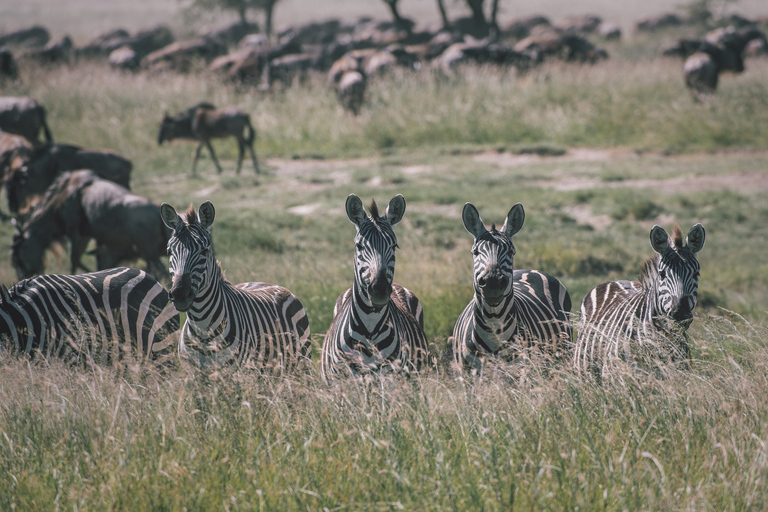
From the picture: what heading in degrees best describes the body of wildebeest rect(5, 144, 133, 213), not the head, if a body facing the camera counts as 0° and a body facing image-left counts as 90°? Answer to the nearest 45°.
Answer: approximately 90°

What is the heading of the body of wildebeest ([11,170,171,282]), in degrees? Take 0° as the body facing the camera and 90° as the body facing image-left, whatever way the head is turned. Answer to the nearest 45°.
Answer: approximately 90°

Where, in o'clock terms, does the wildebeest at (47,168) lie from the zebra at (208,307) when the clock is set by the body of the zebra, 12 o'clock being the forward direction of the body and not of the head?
The wildebeest is roughly at 4 o'clock from the zebra.

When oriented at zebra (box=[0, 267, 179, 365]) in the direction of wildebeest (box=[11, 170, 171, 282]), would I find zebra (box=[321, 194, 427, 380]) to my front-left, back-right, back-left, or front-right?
back-right

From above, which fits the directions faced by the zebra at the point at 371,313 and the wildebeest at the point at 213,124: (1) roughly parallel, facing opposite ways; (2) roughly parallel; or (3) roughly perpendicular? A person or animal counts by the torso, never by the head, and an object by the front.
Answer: roughly perpendicular

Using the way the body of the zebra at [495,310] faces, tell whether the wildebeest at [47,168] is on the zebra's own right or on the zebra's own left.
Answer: on the zebra's own right

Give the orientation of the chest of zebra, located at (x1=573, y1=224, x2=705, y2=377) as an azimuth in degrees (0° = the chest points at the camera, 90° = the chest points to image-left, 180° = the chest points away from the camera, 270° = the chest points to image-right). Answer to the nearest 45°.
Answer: approximately 315°

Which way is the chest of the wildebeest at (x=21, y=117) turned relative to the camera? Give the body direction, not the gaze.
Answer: to the viewer's left

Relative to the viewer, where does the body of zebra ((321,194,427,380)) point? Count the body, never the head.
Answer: toward the camera

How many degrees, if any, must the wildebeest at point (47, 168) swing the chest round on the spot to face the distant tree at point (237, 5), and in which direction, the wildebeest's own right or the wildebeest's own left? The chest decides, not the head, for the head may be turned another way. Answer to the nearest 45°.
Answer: approximately 90° to the wildebeest's own right

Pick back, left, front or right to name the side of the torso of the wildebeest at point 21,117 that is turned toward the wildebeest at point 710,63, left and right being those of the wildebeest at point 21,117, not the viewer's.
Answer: back

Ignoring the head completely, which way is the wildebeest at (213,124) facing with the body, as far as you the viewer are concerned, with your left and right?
facing to the left of the viewer

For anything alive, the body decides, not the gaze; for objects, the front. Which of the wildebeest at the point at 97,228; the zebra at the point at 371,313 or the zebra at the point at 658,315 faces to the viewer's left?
the wildebeest

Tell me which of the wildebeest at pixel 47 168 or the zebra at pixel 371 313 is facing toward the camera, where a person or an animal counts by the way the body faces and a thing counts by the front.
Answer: the zebra
